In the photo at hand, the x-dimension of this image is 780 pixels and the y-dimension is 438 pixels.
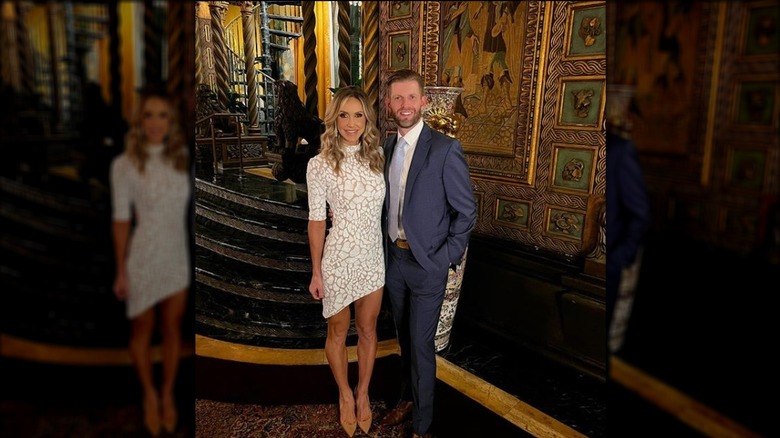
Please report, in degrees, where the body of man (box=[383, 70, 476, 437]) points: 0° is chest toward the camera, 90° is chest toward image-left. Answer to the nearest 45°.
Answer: approximately 45°
